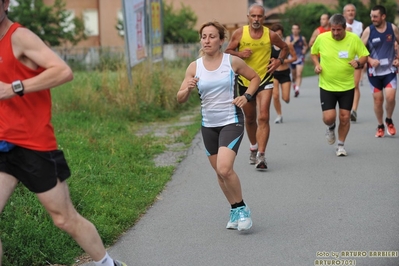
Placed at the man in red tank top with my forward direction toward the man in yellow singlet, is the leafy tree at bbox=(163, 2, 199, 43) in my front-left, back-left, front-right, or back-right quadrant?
front-left

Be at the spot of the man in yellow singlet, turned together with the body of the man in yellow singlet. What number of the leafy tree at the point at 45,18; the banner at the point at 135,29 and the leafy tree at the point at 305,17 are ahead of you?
0

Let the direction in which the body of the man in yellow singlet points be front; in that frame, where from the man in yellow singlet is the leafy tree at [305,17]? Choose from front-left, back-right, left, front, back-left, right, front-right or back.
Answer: back

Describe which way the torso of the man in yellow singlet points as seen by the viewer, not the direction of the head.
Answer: toward the camera

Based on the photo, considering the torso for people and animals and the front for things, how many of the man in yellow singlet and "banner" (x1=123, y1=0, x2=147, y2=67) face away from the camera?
0

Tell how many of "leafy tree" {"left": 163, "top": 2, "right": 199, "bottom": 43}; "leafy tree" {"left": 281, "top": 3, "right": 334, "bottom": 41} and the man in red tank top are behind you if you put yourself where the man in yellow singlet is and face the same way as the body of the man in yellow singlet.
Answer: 2

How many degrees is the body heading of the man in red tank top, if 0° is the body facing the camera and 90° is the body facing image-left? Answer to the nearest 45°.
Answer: approximately 45°

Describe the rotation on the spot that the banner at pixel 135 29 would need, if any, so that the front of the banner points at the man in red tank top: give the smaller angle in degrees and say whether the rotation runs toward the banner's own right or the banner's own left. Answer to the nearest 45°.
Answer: approximately 45° to the banner's own right

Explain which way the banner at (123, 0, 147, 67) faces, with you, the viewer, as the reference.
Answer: facing the viewer and to the right of the viewer

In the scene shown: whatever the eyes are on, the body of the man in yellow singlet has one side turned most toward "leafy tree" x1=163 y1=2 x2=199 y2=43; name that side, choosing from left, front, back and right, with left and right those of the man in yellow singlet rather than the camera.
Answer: back

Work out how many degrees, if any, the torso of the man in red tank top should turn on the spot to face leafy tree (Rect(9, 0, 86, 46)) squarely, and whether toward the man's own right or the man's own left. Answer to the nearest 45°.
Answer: approximately 135° to the man's own right

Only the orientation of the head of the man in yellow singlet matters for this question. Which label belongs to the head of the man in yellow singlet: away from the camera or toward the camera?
toward the camera

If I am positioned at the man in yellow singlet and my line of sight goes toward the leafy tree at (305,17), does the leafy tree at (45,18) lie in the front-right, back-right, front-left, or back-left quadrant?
front-left

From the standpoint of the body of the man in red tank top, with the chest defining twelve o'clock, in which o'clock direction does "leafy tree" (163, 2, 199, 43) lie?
The leafy tree is roughly at 5 o'clock from the man in red tank top.
